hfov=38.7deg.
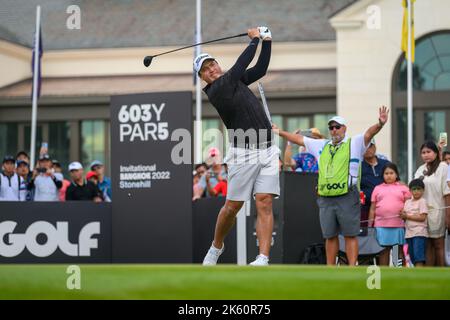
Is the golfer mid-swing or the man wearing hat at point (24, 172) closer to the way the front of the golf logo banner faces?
the golfer mid-swing

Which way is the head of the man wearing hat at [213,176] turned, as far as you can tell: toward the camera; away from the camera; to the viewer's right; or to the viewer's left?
toward the camera

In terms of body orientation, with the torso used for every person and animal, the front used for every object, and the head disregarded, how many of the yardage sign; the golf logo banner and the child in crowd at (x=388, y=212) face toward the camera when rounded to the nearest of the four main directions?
3

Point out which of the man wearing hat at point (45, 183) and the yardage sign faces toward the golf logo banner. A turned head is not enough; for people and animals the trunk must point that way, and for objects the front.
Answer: the man wearing hat

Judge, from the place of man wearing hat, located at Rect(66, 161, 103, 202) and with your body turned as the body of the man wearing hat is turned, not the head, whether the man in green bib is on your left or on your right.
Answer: on your left

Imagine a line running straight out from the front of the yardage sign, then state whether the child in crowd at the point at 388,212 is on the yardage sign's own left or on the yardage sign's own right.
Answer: on the yardage sign's own left

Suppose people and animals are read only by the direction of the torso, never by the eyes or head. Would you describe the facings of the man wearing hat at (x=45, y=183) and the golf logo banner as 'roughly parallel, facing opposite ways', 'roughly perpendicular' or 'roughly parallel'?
roughly parallel

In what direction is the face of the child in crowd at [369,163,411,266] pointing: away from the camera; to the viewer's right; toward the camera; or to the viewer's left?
toward the camera

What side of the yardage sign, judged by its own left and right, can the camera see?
front

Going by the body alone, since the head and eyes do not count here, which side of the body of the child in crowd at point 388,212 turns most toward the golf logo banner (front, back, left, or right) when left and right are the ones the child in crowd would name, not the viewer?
right

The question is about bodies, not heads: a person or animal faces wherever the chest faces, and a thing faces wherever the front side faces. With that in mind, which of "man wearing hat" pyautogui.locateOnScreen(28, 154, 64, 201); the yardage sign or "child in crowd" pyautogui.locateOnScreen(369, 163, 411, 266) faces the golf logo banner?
the man wearing hat

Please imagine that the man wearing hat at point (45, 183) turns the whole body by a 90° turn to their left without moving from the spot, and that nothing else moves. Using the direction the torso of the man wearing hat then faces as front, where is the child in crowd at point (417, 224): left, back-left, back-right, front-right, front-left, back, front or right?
front-right

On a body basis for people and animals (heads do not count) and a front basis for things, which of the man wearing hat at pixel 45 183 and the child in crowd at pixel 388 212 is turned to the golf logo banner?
the man wearing hat

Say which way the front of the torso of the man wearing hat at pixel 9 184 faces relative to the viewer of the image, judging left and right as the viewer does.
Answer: facing the viewer

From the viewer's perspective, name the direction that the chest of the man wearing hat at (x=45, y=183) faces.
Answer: toward the camera
